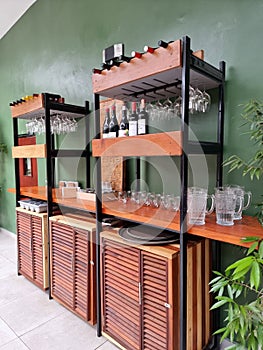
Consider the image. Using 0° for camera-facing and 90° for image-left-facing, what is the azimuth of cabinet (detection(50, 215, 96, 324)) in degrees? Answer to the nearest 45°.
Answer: approximately 45°

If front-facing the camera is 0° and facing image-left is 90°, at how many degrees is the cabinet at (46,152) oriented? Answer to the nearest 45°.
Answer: approximately 45°

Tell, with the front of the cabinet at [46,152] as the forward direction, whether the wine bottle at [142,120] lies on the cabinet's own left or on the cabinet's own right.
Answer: on the cabinet's own left

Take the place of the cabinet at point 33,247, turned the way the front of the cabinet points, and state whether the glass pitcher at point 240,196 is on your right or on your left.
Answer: on your left

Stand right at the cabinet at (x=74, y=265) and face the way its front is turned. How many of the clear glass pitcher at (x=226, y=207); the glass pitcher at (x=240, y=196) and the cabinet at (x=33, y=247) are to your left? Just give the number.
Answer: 2

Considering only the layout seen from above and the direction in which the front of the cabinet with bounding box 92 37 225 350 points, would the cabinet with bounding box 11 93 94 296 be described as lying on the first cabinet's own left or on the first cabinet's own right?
on the first cabinet's own right
